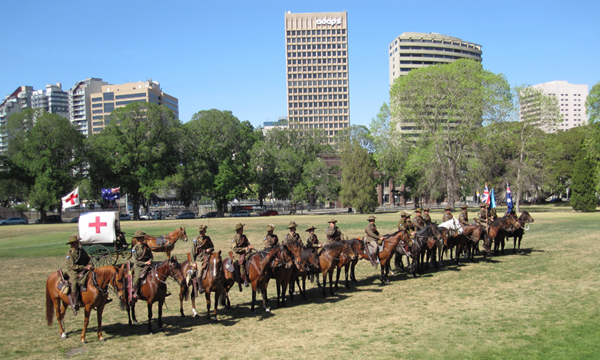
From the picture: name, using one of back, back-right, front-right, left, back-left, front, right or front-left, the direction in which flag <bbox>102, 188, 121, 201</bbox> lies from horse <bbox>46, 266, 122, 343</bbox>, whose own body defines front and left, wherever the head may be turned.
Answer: back-left

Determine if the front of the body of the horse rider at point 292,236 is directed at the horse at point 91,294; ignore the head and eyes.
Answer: no

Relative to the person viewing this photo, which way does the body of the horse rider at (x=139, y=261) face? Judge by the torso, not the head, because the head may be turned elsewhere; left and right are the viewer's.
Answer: facing the viewer and to the right of the viewer

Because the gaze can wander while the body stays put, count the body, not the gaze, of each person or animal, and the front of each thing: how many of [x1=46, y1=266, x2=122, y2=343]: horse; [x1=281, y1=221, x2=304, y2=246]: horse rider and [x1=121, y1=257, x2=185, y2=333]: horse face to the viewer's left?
0

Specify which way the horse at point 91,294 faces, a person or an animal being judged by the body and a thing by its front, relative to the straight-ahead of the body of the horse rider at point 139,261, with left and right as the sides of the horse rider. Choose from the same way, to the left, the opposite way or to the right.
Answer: the same way

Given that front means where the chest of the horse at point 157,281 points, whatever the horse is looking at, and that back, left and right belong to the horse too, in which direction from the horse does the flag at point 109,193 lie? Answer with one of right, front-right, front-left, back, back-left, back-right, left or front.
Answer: back-left

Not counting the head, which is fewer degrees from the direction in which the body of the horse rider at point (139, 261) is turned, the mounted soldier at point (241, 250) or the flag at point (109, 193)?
the mounted soldier

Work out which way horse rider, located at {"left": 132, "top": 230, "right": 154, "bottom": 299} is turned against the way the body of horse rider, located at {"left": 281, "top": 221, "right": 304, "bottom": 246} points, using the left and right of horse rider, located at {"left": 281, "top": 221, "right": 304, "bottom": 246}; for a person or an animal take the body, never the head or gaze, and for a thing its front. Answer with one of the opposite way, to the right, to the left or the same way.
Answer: the same way

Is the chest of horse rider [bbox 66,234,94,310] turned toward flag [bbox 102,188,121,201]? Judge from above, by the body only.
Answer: no
